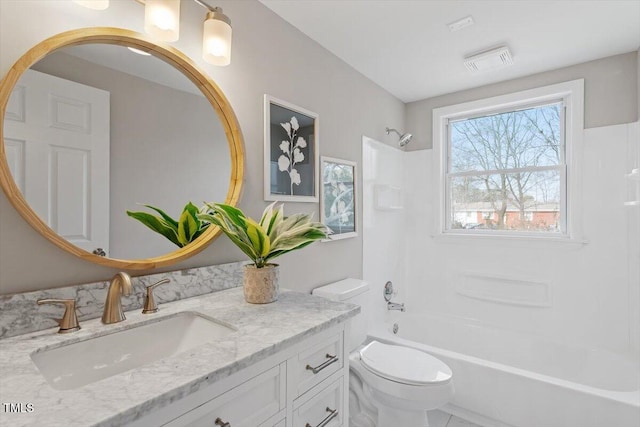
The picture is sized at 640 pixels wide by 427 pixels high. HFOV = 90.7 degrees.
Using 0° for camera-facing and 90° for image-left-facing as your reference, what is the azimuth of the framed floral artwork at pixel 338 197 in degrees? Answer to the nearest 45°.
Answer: approximately 315°

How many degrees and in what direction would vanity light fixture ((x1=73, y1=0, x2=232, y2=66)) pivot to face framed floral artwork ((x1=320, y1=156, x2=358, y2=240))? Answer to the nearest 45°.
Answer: approximately 90° to its left

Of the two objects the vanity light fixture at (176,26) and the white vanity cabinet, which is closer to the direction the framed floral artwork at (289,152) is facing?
the white vanity cabinet

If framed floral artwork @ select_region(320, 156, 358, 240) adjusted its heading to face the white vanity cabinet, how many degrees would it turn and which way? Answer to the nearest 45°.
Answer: approximately 45° to its right

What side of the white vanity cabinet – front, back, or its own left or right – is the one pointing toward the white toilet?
left

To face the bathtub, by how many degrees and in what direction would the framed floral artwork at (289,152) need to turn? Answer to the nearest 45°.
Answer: approximately 45° to its left

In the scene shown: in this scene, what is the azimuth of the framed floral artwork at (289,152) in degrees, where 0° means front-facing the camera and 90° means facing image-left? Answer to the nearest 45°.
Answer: approximately 315°

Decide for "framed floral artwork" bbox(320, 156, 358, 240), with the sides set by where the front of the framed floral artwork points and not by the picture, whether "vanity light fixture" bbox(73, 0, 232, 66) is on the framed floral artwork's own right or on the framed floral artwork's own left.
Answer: on the framed floral artwork's own right
